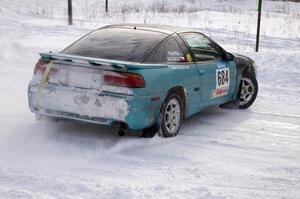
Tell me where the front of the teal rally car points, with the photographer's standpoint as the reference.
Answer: facing away from the viewer and to the right of the viewer
